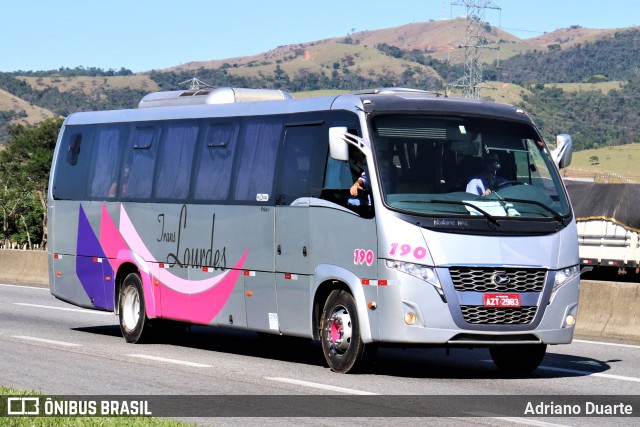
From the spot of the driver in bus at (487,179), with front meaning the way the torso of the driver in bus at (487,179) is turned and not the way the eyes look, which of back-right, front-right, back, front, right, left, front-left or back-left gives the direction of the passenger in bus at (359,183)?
back-right

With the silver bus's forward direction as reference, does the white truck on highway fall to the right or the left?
on its left

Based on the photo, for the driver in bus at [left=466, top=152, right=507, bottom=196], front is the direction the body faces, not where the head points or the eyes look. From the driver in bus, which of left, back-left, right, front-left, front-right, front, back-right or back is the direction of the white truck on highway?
back-left

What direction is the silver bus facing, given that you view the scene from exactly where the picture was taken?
facing the viewer and to the right of the viewer
